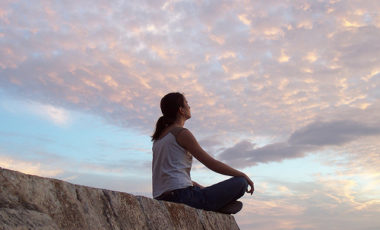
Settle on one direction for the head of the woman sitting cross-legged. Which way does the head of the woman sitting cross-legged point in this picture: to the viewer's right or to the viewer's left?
to the viewer's right

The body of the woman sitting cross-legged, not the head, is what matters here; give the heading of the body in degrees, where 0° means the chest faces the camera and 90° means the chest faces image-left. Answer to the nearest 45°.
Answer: approximately 225°
